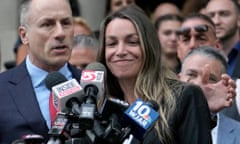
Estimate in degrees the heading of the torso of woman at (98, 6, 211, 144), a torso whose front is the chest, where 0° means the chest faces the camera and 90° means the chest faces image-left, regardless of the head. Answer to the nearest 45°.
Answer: approximately 45°

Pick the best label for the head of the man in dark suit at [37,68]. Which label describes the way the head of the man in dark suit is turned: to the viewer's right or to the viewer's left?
to the viewer's right

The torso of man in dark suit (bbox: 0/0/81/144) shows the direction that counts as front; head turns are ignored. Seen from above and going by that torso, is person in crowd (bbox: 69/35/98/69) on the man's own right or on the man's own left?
on the man's own left

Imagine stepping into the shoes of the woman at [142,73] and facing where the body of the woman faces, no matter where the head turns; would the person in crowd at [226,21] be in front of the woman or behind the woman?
behind

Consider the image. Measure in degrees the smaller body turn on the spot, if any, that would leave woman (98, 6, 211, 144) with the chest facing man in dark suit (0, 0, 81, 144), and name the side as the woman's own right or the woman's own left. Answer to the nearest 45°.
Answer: approximately 45° to the woman's own right

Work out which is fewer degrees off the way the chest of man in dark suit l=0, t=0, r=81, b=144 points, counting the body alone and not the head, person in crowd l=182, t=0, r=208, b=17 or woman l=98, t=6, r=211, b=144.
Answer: the woman
